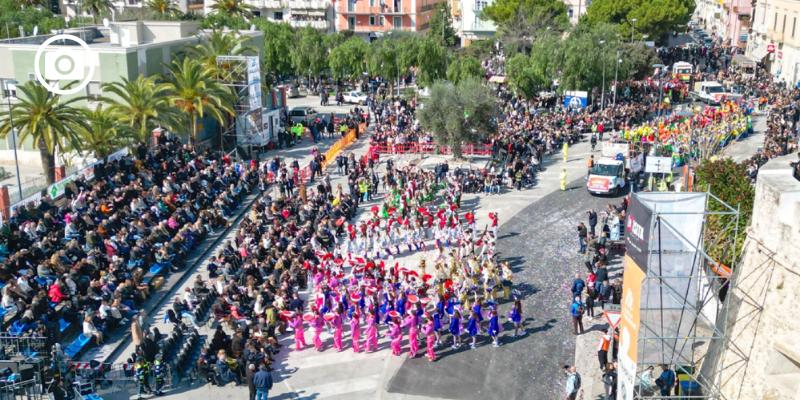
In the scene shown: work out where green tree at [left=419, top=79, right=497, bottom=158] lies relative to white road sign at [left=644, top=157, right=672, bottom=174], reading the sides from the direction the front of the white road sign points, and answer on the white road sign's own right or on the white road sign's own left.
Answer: on the white road sign's own right

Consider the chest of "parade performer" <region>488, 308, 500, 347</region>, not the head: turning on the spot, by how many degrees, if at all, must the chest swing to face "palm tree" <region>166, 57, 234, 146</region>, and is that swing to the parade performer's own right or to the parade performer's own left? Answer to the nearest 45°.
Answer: approximately 90° to the parade performer's own right

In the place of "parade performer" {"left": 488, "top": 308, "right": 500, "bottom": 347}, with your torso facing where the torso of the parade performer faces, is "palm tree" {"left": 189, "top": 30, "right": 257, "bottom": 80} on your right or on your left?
on your right

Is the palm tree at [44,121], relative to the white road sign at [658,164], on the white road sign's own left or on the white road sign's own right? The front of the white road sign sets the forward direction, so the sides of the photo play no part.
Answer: on the white road sign's own right

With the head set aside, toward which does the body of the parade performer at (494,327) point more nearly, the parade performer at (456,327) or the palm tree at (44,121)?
the parade performer

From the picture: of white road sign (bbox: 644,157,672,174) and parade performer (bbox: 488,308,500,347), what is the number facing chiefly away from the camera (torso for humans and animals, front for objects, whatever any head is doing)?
0

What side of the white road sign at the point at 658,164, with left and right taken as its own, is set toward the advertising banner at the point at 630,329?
front

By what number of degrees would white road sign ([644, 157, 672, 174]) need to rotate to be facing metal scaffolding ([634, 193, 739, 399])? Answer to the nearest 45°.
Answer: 0° — it already faces it

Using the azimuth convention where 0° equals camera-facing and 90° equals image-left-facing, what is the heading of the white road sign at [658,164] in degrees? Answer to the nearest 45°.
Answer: approximately 0°

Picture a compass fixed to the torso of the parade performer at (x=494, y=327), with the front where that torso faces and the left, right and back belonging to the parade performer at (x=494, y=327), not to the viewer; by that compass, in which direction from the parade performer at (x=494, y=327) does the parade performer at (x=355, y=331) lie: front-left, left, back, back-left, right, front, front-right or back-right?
front-right

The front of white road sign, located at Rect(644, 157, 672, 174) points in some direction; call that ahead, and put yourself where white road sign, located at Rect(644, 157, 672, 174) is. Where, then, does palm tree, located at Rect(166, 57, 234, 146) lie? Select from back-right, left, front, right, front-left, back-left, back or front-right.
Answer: right

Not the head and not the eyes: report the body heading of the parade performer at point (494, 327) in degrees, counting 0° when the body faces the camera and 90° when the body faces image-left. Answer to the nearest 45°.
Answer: approximately 45°

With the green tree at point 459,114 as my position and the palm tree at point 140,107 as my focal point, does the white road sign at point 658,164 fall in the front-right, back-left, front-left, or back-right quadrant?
back-left
